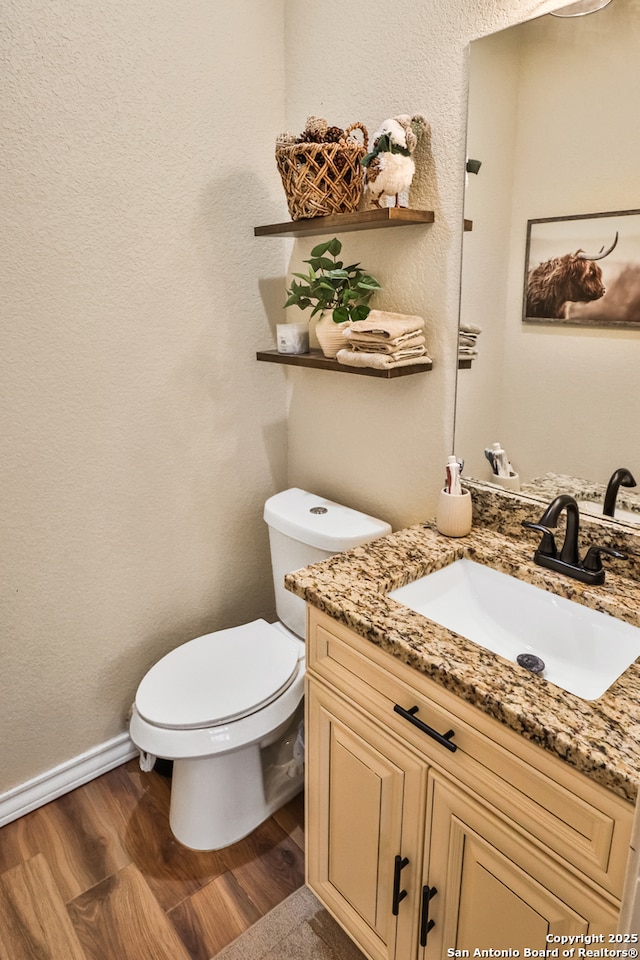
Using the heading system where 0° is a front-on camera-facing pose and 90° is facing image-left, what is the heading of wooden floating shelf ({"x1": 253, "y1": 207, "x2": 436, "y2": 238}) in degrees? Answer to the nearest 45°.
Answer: approximately 45°

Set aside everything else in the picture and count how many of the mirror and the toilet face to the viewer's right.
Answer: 0

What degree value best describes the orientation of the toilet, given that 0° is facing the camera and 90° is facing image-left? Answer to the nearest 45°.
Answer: approximately 45°

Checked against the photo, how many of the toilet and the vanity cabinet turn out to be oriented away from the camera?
0
